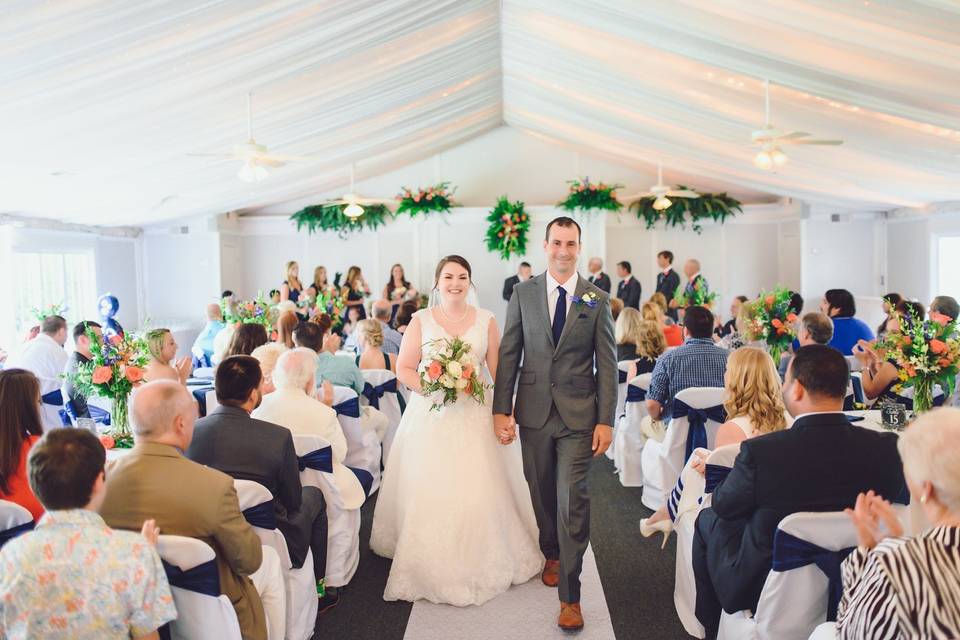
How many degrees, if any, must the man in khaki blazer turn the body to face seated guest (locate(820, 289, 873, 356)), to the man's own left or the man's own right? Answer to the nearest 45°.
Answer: approximately 45° to the man's own right

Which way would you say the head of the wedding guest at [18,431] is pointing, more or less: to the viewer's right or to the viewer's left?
to the viewer's right

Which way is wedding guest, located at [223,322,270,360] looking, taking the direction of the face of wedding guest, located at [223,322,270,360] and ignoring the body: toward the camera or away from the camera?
away from the camera

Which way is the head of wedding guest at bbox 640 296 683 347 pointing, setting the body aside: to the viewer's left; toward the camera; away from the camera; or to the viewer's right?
away from the camera

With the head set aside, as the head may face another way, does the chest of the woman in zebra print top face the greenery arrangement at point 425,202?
yes

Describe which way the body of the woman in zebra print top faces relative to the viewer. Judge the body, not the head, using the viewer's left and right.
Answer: facing away from the viewer and to the left of the viewer

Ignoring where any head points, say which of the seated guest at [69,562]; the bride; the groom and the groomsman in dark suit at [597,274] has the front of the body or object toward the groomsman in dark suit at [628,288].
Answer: the seated guest

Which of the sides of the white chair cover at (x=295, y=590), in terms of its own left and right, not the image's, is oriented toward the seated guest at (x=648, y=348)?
front

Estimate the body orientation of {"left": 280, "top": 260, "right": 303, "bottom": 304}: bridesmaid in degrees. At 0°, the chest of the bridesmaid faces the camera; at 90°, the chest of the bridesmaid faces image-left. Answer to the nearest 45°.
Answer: approximately 315°

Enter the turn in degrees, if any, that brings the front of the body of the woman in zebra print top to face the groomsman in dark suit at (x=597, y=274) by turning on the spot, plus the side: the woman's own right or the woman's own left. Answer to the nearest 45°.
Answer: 0° — they already face them
